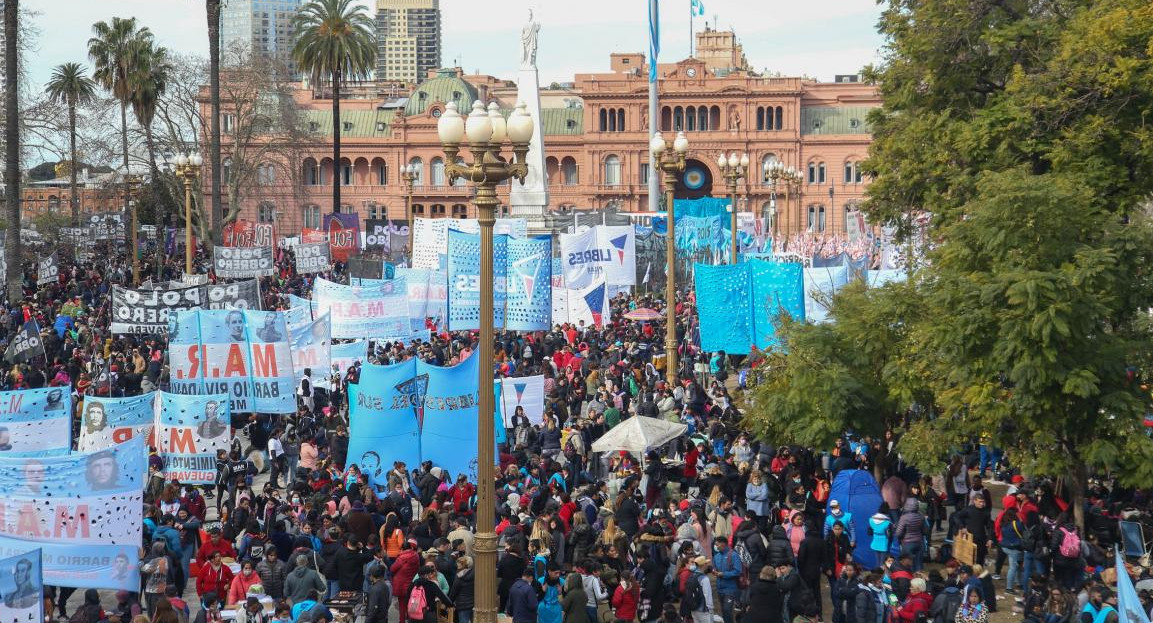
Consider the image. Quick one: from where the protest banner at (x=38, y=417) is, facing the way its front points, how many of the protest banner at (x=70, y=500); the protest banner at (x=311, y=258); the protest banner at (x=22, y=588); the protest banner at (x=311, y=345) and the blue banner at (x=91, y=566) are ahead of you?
3

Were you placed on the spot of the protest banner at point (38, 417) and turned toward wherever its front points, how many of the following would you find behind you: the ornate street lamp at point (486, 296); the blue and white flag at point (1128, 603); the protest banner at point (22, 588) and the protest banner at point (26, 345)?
1

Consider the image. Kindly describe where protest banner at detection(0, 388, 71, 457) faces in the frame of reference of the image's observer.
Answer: facing the viewer

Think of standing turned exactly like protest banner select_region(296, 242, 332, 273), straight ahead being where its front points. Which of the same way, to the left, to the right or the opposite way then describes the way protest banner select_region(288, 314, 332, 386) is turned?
the same way

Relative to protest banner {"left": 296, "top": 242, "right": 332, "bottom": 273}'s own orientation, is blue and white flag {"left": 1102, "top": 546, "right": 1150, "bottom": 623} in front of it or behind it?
in front

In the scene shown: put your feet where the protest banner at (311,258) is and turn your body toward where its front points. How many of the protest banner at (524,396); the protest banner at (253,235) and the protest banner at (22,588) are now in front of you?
2

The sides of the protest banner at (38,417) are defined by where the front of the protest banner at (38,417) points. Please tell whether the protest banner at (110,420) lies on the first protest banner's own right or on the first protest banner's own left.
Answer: on the first protest banner's own left
